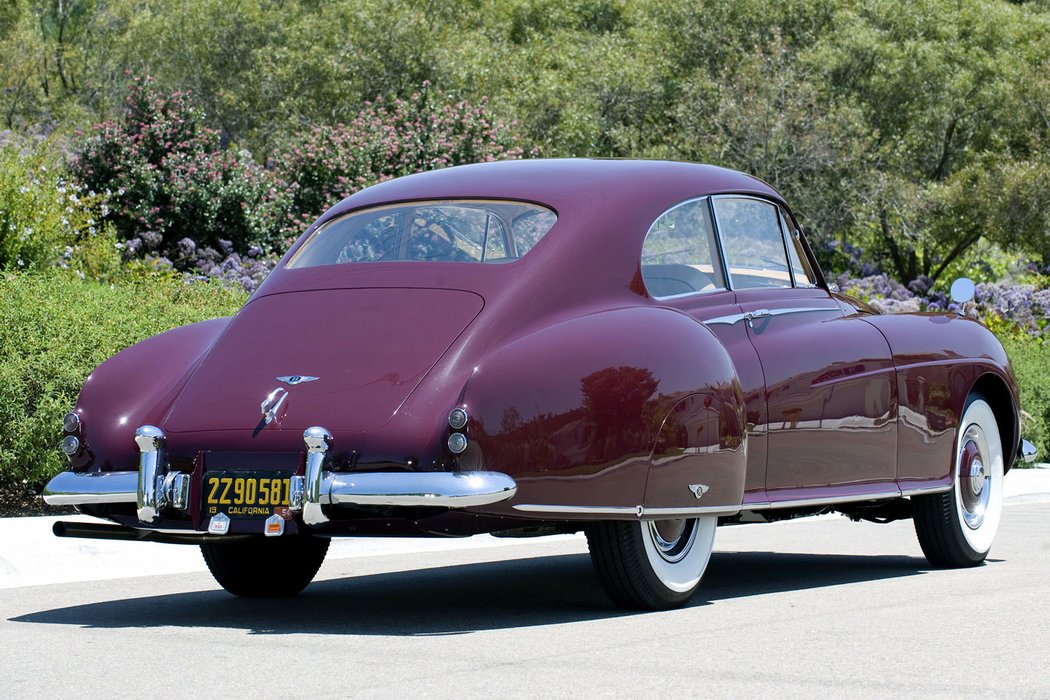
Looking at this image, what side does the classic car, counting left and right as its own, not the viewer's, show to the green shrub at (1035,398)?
front

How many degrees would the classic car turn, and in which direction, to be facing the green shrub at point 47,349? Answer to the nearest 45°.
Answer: approximately 90° to its left

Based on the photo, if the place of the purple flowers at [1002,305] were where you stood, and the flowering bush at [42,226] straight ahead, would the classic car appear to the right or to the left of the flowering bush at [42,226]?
left

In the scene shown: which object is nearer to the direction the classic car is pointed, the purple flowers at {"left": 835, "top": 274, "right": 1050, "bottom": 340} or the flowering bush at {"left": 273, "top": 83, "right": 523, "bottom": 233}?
the purple flowers

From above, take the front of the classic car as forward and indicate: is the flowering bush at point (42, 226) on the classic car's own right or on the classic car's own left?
on the classic car's own left

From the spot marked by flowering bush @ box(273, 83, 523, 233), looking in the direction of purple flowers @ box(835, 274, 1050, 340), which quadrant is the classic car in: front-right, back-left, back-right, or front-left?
front-right

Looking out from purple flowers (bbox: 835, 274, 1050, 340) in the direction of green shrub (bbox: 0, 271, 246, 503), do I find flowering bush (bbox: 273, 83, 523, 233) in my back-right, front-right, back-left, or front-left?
front-right

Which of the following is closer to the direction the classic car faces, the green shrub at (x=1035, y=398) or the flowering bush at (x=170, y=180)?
the green shrub

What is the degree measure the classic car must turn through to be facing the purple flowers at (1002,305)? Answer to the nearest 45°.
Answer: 0° — it already faces it

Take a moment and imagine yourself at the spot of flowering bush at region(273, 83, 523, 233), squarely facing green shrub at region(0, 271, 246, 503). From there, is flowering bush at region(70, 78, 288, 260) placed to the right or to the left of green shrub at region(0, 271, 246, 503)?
right

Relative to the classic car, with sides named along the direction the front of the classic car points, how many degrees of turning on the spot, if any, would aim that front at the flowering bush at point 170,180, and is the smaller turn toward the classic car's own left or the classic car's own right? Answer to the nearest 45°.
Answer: approximately 45° to the classic car's own left

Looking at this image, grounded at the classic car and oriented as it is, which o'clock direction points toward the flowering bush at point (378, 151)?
The flowering bush is roughly at 10 o'clock from the classic car.

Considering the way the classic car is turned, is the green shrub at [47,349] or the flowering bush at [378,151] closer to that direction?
the flowering bush

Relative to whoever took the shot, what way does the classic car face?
facing away from the viewer and to the right of the viewer
